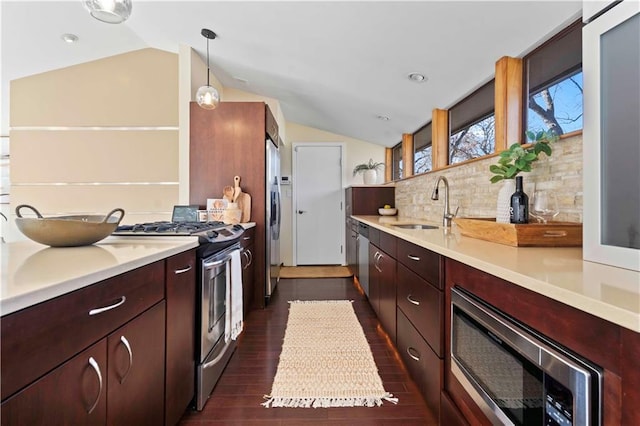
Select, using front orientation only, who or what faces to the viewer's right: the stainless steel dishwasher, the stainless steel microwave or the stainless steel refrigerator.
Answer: the stainless steel refrigerator

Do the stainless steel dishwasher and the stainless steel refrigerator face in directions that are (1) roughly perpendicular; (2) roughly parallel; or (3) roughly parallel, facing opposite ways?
roughly parallel, facing opposite ways

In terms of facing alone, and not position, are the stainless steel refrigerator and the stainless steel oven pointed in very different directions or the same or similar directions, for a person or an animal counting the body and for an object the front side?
same or similar directions

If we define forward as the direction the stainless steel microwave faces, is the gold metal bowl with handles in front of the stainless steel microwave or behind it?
in front

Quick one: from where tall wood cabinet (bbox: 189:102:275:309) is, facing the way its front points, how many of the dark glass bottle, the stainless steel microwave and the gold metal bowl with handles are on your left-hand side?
0

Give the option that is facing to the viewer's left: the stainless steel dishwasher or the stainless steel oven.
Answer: the stainless steel dishwasher

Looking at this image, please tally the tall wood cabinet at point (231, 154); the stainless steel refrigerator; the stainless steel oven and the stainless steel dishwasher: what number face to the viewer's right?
3

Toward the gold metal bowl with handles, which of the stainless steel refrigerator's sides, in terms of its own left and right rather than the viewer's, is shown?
right

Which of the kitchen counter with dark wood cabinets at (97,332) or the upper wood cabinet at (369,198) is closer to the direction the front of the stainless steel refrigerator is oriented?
the upper wood cabinet

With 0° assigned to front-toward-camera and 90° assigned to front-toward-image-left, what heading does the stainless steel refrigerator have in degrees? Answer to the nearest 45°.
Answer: approximately 270°

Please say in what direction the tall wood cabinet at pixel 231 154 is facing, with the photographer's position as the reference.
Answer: facing to the right of the viewer

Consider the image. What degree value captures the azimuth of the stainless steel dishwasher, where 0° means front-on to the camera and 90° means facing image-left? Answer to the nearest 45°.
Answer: approximately 90°

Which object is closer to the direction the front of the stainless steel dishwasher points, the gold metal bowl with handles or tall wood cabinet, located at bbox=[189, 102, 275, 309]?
the tall wood cabinet

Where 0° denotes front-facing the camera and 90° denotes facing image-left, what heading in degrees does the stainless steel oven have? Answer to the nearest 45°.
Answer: approximately 270°

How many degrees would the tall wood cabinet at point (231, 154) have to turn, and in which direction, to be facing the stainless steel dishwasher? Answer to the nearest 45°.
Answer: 0° — it already faces it

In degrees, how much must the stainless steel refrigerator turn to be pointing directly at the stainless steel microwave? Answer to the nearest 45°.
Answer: approximately 90° to its right

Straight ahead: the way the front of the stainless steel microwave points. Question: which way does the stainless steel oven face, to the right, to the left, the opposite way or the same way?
the opposite way

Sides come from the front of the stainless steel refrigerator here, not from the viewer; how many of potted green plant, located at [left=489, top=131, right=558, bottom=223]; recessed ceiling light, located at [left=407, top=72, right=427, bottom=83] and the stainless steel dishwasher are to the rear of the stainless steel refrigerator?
0
